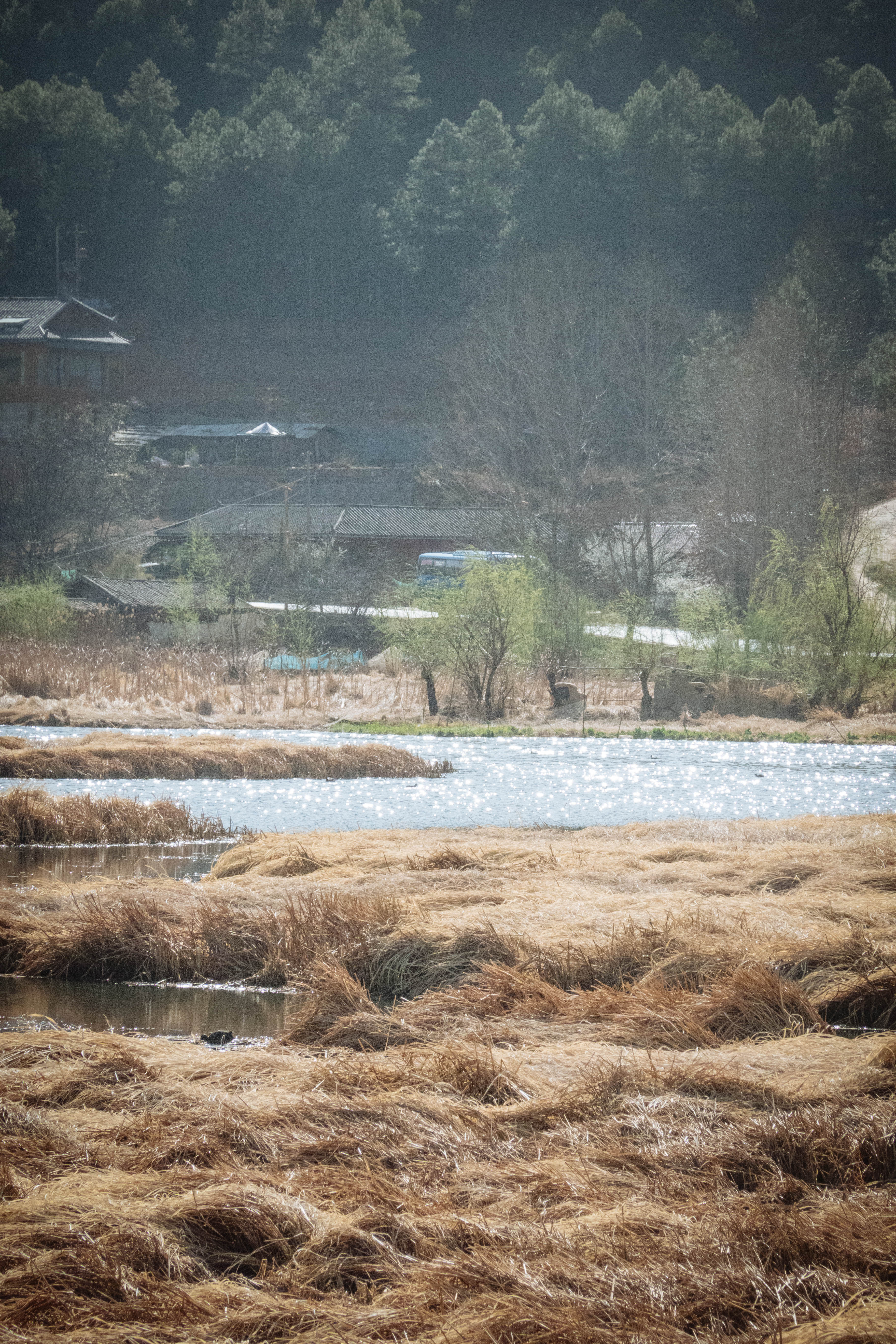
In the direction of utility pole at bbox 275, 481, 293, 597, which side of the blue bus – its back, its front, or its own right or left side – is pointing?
front

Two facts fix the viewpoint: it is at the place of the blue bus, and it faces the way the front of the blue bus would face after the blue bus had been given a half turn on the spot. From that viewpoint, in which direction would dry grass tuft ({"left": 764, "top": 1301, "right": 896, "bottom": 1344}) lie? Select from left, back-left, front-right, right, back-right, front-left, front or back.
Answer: right

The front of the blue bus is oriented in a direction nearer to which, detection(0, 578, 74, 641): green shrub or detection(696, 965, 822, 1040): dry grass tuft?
the green shrub

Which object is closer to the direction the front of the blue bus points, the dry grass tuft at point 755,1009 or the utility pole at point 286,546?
the utility pole

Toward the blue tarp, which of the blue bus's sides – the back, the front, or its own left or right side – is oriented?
left

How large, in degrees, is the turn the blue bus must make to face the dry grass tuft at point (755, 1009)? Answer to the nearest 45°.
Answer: approximately 90° to its left

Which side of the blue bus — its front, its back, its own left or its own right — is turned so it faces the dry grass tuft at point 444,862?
left

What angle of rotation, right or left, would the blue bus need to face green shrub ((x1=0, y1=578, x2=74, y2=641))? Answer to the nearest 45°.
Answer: approximately 45° to its left

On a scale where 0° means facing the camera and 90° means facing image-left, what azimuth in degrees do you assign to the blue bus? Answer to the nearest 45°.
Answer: approximately 90°
